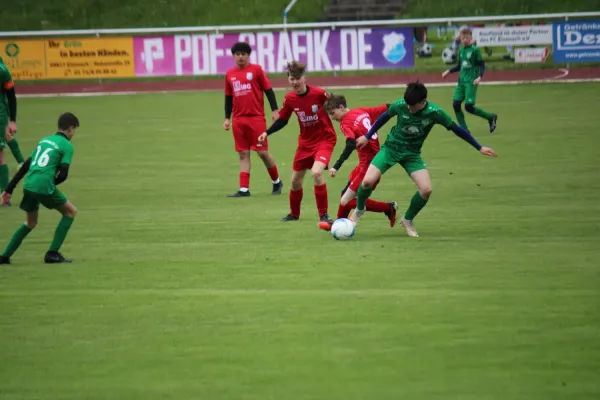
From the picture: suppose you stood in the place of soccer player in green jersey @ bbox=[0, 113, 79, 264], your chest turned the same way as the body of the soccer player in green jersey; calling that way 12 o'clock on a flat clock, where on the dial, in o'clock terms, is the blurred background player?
The blurred background player is roughly at 12 o'clock from the soccer player in green jersey.

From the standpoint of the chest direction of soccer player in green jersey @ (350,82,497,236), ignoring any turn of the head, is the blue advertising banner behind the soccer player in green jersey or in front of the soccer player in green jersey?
behind

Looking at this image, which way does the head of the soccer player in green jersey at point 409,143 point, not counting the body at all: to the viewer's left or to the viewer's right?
to the viewer's left

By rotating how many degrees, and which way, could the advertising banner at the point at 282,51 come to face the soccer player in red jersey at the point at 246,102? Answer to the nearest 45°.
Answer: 0° — it already faces them

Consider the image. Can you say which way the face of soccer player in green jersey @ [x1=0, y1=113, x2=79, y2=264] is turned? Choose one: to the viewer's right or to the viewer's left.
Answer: to the viewer's right

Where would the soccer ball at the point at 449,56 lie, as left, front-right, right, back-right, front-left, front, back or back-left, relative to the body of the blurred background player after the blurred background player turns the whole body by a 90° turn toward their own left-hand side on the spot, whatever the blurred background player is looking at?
back-left

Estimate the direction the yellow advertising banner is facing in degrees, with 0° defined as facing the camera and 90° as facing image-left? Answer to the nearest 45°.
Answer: approximately 0°

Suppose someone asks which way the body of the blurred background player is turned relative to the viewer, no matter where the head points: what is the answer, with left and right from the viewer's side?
facing the viewer and to the left of the viewer
